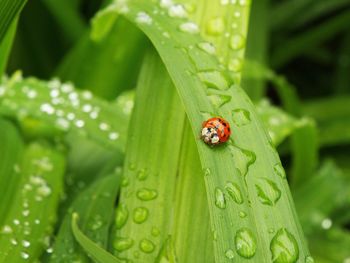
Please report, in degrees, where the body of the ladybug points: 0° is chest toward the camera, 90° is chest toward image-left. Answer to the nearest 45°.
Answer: approximately 45°

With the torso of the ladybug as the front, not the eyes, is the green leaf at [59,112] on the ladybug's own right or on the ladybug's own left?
on the ladybug's own right
